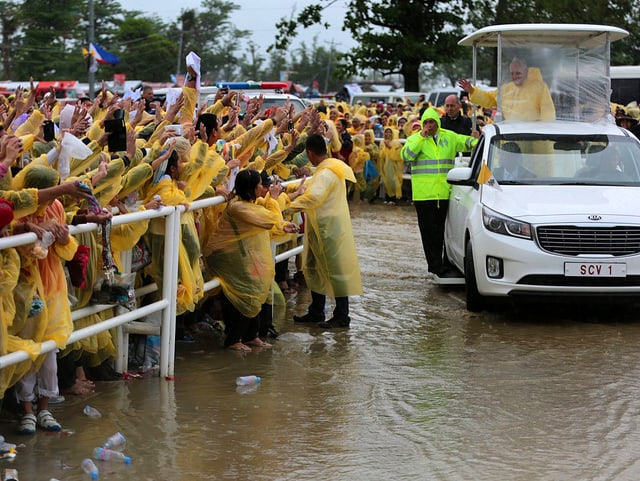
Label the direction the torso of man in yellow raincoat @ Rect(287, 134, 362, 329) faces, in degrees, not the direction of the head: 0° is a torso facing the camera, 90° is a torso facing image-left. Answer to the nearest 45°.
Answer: approximately 90°

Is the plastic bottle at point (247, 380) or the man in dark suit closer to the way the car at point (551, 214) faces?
the plastic bottle

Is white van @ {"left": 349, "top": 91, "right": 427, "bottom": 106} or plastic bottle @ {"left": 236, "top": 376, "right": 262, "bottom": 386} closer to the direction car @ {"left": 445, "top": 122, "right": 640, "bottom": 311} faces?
the plastic bottle

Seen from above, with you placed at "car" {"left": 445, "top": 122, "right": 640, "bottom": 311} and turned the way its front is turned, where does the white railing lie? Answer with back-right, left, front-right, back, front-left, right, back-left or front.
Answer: front-right

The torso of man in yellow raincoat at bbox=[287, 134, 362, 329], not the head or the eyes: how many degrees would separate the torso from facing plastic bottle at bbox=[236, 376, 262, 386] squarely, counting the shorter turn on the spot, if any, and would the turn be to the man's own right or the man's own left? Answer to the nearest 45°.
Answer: approximately 90° to the man's own left

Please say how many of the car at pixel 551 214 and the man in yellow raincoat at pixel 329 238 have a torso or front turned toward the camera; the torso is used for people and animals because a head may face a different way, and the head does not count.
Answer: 1

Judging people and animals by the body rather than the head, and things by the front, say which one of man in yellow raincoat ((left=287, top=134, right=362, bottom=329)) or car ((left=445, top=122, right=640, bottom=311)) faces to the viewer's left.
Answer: the man in yellow raincoat

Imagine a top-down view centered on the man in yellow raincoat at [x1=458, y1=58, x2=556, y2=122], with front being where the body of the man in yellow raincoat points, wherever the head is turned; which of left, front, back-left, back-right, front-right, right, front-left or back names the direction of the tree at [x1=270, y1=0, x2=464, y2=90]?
back-right

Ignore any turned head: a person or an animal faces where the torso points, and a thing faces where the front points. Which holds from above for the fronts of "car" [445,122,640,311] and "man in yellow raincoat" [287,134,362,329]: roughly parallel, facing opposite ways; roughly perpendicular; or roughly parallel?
roughly perpendicular

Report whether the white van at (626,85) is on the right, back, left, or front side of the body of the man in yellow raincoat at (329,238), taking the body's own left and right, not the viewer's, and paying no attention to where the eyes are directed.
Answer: right

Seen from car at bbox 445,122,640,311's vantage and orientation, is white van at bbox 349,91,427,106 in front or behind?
behind

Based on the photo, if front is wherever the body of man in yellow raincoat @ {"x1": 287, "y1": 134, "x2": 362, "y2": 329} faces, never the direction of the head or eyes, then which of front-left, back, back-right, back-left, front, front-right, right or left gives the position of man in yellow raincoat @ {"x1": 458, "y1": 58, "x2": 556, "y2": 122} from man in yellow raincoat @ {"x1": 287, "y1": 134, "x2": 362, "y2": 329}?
back-right
